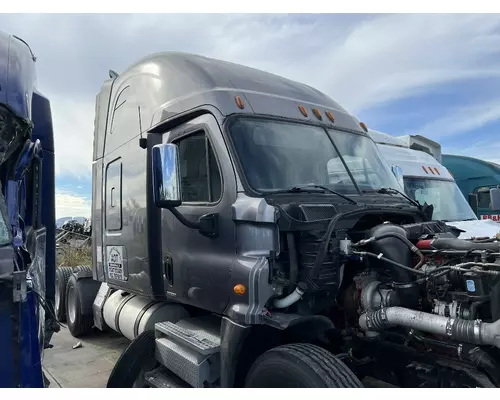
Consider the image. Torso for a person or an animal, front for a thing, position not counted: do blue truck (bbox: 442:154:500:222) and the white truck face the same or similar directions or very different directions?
same or similar directions

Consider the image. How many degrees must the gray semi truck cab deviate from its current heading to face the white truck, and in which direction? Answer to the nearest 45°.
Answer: approximately 90° to its left

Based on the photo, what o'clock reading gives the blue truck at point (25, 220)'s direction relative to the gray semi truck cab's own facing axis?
The blue truck is roughly at 4 o'clock from the gray semi truck cab.

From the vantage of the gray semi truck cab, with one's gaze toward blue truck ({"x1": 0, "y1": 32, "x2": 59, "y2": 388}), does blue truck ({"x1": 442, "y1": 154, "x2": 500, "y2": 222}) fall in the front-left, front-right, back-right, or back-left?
back-right

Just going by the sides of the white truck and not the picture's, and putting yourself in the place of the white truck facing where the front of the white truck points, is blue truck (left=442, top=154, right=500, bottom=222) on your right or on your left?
on your left

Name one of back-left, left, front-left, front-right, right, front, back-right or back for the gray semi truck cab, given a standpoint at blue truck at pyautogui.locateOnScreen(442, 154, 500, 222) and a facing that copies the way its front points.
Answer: front-right

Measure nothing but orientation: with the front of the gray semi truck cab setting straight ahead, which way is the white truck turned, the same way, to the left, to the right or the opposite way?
the same way

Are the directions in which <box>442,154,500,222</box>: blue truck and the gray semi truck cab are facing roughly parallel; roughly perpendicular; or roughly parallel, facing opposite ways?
roughly parallel

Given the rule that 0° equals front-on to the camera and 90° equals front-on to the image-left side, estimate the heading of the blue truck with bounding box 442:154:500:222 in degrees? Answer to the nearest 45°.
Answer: approximately 315°

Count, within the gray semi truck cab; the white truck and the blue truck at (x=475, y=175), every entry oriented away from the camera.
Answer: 0
